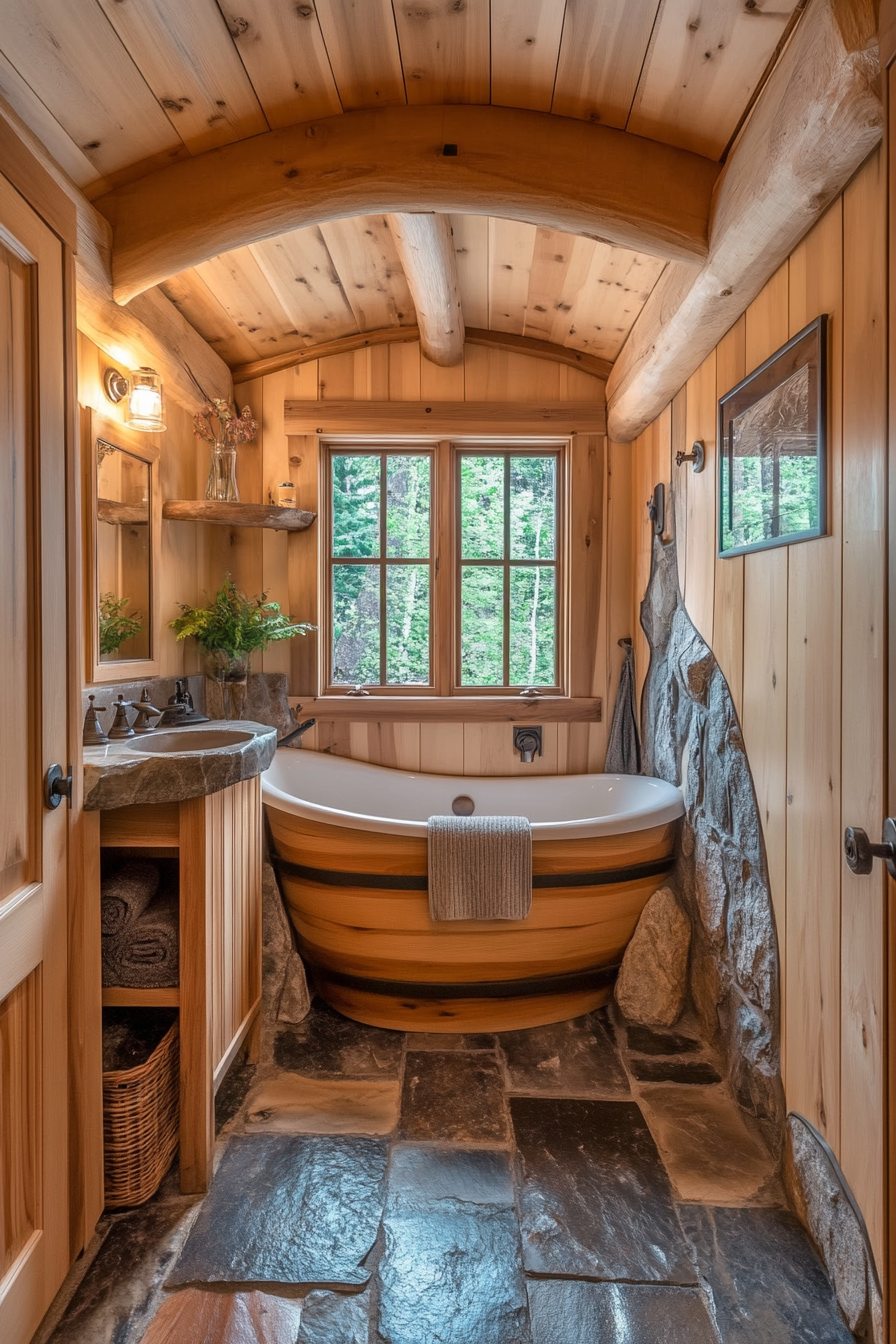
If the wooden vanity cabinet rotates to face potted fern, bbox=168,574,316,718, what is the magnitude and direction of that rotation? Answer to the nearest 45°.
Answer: approximately 90° to its left

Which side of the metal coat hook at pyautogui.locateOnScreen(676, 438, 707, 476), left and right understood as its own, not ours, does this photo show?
left

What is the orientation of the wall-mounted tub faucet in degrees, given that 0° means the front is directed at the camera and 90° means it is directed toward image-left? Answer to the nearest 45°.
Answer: approximately 0°

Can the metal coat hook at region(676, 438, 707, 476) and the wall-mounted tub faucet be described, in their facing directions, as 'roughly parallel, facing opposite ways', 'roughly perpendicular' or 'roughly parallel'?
roughly perpendicular

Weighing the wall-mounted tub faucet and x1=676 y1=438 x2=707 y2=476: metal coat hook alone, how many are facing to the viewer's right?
0

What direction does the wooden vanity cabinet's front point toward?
to the viewer's right

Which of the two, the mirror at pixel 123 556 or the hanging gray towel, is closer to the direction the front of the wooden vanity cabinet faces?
the hanging gray towel

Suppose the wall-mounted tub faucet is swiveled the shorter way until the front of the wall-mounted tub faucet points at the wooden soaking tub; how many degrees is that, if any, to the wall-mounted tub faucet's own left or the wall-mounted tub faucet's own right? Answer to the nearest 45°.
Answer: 0° — it already faces it

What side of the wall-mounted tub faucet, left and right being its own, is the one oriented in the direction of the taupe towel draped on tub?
front
